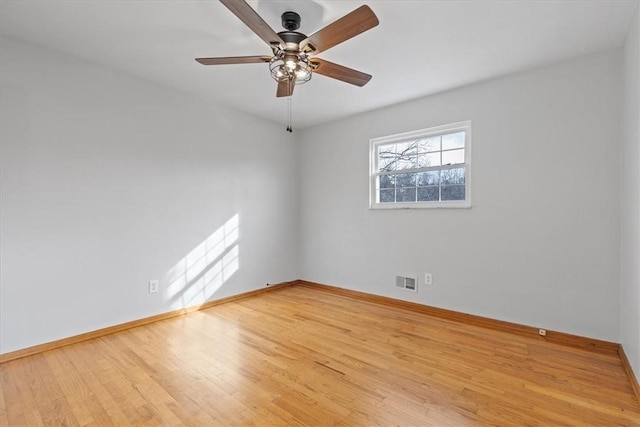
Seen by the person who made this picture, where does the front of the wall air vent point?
facing the viewer and to the left of the viewer

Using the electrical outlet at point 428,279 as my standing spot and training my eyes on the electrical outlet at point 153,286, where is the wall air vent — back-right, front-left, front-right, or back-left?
front-right

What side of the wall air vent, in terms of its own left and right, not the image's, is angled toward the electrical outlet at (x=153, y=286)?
front

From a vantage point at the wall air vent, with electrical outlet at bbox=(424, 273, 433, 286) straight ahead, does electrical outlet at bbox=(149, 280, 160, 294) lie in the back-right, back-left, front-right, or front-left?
back-right
